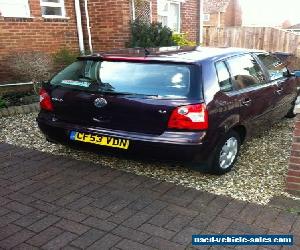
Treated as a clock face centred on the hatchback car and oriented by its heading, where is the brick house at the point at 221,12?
The brick house is roughly at 11 o'clock from the hatchback car.

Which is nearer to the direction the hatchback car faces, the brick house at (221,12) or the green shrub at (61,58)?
the brick house

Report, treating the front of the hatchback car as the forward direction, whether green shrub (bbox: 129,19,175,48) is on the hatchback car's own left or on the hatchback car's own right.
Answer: on the hatchback car's own left

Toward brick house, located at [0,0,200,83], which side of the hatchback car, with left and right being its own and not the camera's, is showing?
left

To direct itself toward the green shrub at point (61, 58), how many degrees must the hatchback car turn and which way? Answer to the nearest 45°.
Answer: approximately 90° to its left

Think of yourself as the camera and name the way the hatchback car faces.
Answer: facing away from the viewer and to the right of the viewer

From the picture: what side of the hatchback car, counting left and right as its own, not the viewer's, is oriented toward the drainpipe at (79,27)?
left
